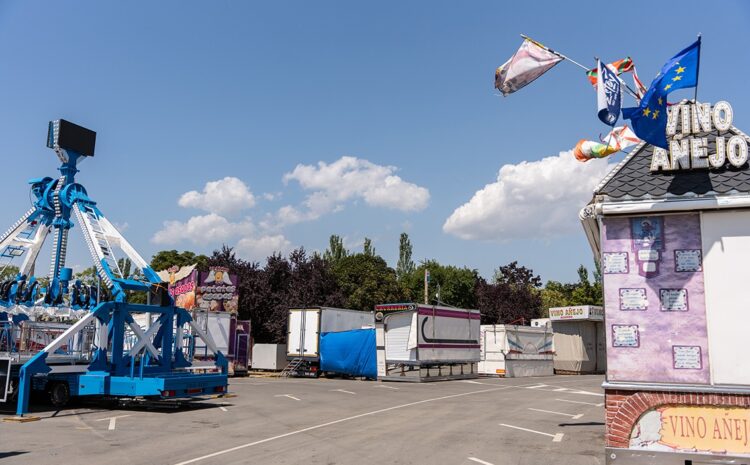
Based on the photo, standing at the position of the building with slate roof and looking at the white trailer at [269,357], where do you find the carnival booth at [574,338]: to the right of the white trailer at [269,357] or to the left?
right

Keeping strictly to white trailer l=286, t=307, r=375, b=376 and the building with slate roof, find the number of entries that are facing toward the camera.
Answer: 1

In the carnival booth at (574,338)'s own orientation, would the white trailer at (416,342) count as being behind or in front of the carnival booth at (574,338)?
in front

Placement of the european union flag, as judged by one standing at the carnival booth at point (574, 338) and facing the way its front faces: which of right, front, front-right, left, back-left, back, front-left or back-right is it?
front-left

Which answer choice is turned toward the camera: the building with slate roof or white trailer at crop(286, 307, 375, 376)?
the building with slate roof

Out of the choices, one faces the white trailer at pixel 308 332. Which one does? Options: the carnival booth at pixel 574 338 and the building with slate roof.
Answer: the carnival booth

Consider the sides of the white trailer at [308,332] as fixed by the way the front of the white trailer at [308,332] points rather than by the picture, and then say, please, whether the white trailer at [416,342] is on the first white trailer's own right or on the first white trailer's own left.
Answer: on the first white trailer's own right

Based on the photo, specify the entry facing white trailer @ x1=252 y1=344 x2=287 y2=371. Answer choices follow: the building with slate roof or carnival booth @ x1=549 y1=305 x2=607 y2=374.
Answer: the carnival booth

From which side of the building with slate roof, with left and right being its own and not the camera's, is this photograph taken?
front

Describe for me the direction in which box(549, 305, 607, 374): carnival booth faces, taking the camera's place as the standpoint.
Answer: facing the viewer and to the left of the viewer

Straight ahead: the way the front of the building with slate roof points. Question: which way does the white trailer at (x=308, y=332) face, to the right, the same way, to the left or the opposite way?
the opposite way

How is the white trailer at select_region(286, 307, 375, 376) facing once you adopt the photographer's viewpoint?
facing away from the viewer and to the right of the viewer

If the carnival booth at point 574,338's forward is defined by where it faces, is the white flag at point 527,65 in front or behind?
in front
